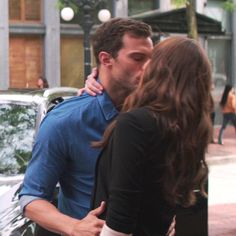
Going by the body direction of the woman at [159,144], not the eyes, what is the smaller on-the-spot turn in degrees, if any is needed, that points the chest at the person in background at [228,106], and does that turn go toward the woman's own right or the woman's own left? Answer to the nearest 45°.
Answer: approximately 45° to the woman's own right

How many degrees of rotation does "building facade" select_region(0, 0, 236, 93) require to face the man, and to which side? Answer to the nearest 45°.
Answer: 0° — it already faces them

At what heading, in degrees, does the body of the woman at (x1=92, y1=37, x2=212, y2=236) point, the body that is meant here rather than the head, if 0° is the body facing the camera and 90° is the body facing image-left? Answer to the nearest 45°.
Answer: approximately 135°

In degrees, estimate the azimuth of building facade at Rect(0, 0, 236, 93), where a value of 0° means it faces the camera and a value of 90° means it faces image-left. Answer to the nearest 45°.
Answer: approximately 0°

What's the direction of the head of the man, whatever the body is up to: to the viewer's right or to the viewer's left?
to the viewer's right

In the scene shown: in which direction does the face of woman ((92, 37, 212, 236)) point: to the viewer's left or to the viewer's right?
to the viewer's left

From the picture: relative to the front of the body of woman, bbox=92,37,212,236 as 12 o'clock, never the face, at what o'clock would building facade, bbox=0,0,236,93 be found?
The building facade is roughly at 1 o'clock from the woman.

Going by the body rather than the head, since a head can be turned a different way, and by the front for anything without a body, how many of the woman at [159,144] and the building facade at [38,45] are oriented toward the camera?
1

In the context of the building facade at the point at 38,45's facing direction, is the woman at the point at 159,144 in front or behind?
in front

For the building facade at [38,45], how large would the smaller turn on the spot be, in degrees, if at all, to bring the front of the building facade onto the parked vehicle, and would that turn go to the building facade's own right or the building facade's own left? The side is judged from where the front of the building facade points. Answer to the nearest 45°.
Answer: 0° — it already faces it
